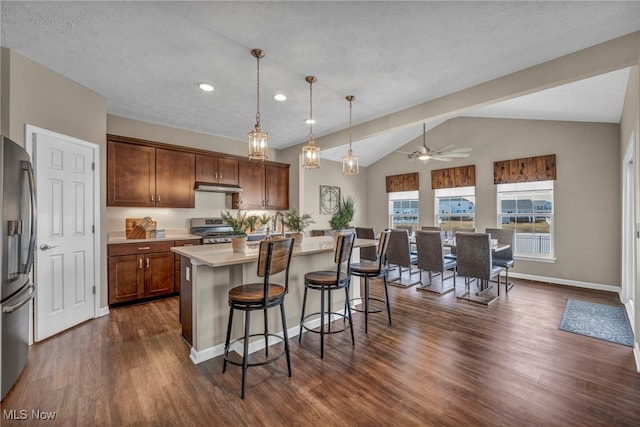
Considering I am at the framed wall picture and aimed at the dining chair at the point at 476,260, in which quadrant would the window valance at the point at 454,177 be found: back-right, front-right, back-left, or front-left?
front-left

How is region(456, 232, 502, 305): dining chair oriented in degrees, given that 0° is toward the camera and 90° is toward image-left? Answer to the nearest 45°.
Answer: approximately 225°

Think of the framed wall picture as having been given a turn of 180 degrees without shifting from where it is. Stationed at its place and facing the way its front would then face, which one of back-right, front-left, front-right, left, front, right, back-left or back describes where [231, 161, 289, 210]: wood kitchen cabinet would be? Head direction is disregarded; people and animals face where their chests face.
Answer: left

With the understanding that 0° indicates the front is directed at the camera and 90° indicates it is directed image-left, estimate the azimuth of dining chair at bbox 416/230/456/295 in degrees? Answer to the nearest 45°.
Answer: approximately 225°

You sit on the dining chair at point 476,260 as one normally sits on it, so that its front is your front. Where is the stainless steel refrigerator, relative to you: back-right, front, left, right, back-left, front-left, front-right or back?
back

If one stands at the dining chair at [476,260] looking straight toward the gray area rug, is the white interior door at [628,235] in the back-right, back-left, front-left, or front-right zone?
front-left

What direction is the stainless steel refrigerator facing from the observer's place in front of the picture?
facing to the right of the viewer

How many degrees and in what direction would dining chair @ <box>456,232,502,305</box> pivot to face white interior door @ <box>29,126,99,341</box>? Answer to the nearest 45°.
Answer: approximately 180°

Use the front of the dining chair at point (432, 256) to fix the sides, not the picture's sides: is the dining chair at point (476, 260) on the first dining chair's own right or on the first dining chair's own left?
on the first dining chair's own right

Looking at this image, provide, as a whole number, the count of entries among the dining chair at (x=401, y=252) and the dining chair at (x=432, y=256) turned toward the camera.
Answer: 0

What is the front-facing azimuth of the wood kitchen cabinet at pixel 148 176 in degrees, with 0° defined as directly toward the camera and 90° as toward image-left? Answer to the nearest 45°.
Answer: approximately 315°

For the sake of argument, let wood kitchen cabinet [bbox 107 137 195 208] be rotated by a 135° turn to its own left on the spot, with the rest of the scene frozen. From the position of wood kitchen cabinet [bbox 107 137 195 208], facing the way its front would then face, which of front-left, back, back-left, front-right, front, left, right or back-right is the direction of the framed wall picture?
right

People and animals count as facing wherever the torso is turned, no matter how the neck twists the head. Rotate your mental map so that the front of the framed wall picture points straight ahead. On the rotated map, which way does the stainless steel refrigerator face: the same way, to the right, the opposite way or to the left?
to the left

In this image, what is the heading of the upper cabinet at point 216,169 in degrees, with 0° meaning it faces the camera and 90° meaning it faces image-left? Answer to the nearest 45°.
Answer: approximately 315°

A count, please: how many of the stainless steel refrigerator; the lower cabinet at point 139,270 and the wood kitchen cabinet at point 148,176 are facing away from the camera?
0
